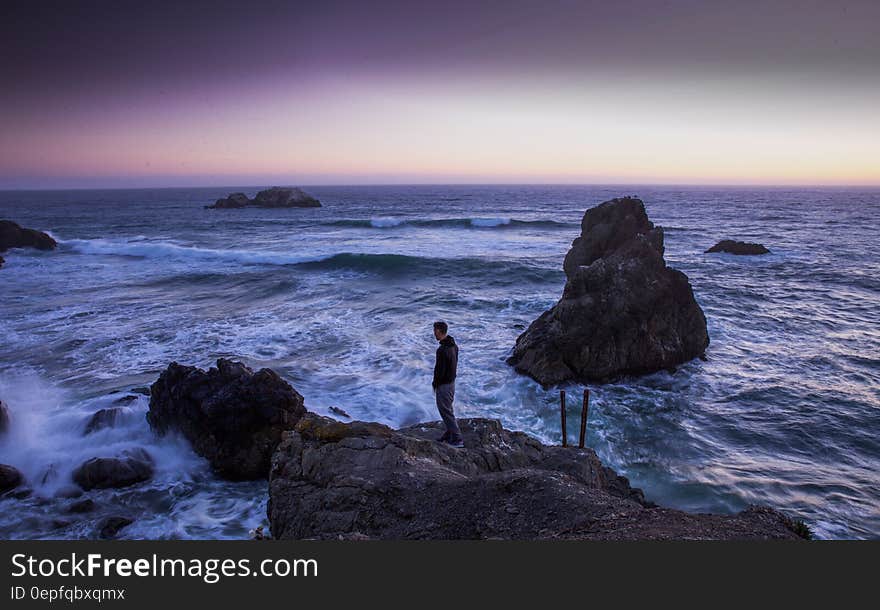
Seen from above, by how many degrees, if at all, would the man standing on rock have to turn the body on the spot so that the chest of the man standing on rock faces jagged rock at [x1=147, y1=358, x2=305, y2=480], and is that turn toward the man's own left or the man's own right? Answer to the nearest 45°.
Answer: approximately 45° to the man's own right

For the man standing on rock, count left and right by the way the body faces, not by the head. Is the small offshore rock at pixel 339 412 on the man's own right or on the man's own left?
on the man's own right

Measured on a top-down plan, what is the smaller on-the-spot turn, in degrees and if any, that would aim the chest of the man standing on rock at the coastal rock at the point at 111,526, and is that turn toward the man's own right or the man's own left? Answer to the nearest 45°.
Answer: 0° — they already face it

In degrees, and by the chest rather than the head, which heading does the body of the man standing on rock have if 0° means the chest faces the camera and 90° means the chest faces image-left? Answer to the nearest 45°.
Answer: approximately 90°
